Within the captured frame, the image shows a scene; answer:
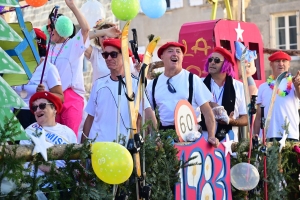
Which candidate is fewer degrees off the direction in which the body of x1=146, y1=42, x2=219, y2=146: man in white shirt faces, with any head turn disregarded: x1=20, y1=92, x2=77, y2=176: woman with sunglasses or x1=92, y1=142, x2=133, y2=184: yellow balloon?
the yellow balloon

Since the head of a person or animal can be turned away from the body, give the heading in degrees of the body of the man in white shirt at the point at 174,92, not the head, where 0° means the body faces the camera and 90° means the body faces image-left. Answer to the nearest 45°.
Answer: approximately 0°

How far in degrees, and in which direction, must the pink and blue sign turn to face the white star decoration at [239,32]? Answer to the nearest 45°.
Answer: approximately 180°

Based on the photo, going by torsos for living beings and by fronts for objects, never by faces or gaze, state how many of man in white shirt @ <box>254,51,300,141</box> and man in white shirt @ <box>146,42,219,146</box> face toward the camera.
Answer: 2

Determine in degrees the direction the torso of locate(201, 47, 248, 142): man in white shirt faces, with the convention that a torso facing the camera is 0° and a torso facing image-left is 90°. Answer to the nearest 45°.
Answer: approximately 45°

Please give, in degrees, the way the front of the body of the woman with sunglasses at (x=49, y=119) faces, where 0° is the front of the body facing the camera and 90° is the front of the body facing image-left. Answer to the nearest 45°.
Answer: approximately 45°

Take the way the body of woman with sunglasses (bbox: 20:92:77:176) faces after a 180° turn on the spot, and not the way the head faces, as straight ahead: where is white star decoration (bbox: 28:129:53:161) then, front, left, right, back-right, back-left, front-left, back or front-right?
back-right
